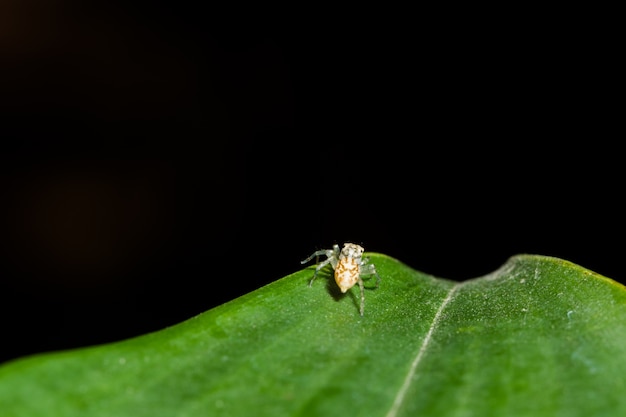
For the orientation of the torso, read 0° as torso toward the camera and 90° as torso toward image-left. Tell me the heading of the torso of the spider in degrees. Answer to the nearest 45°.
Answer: approximately 180°
